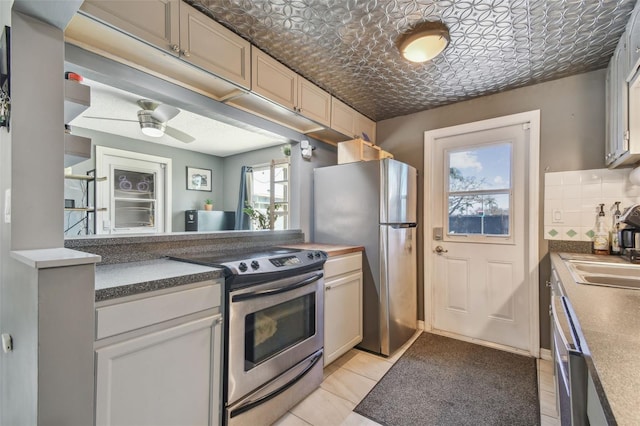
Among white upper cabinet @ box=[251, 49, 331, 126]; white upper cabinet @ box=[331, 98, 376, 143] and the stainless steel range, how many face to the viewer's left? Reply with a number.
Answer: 0

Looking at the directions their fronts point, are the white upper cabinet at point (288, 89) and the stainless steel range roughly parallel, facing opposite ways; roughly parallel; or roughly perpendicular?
roughly parallel

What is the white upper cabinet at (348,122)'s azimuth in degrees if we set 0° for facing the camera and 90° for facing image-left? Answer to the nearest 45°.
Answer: approximately 315°

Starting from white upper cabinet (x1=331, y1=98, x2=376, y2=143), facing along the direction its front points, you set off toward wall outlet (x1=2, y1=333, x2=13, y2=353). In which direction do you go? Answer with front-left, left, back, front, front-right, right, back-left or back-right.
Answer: right

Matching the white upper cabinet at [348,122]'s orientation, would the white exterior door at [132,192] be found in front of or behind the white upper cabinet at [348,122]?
behind

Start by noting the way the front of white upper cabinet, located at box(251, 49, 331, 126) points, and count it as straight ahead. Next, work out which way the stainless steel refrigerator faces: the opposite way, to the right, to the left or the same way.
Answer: the same way

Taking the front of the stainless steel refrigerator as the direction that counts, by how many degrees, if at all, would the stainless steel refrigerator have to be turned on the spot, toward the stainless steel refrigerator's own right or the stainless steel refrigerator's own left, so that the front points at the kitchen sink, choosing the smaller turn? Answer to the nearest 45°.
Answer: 0° — it already faces it

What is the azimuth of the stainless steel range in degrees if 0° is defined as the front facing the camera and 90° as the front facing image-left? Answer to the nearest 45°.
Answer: approximately 315°

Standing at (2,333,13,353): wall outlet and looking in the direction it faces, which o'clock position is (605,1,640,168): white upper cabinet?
The white upper cabinet is roughly at 12 o'clock from the wall outlet.

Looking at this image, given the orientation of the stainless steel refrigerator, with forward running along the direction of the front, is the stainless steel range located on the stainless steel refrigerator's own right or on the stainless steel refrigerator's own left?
on the stainless steel refrigerator's own right

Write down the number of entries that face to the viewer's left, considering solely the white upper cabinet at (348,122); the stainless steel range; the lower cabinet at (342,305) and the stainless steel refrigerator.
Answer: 0

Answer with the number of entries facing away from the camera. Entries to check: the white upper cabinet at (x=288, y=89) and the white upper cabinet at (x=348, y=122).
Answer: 0

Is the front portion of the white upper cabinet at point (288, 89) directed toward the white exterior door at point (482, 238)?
no

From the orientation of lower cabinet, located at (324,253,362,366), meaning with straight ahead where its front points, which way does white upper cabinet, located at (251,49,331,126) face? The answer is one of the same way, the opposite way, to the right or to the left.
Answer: the same way

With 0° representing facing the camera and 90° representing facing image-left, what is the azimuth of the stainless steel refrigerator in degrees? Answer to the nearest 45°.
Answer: approximately 315°

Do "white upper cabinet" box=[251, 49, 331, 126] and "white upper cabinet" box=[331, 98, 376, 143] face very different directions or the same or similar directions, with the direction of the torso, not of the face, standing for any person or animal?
same or similar directions

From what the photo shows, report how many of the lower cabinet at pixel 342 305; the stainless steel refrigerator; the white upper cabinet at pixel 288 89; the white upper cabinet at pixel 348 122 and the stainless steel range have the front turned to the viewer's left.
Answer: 0
